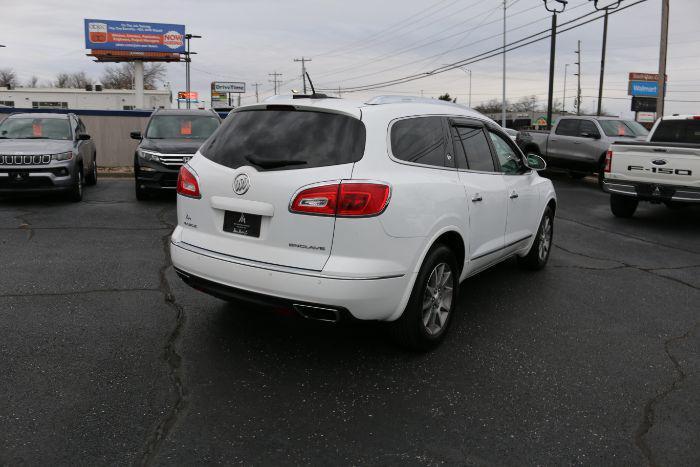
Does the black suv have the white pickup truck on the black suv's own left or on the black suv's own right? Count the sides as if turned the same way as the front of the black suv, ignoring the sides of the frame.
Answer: on the black suv's own left

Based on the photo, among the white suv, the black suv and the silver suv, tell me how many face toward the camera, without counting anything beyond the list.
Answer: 2

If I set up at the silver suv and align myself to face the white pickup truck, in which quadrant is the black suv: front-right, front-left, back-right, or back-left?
front-left

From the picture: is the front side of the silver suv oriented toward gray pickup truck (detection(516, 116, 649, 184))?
no

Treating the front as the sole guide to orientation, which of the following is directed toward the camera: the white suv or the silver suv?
the silver suv

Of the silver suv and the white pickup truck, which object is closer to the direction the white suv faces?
the white pickup truck

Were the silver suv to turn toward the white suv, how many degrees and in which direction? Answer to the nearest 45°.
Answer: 0° — it already faces it

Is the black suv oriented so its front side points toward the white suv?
yes

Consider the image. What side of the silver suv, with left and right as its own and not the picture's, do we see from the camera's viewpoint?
front

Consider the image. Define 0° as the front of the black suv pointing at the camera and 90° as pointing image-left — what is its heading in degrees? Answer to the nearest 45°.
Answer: approximately 0°

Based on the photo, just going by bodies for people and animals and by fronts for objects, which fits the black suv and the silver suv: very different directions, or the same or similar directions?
same or similar directions

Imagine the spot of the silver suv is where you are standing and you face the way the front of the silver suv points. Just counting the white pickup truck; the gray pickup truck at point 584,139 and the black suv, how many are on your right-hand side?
0

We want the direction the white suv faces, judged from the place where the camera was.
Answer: facing away from the viewer and to the right of the viewer

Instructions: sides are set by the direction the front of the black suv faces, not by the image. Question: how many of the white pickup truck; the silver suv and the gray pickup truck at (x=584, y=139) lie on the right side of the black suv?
1

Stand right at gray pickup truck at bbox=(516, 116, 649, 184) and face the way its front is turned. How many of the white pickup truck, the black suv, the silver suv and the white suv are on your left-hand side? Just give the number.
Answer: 0
